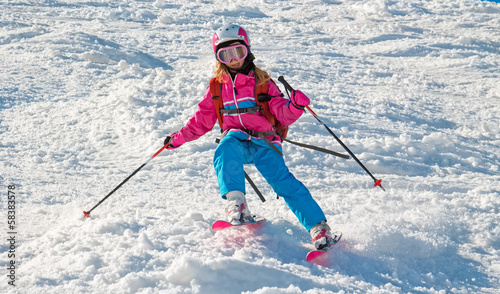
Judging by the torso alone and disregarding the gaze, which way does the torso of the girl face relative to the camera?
toward the camera
